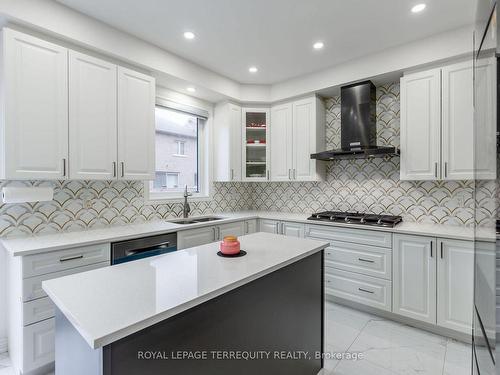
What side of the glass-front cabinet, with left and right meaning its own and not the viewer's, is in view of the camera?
front

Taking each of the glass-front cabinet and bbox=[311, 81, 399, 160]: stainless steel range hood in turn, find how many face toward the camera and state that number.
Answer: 2

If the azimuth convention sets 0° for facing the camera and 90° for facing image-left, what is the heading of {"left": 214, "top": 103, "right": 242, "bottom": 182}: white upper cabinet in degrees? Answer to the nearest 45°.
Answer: approximately 315°

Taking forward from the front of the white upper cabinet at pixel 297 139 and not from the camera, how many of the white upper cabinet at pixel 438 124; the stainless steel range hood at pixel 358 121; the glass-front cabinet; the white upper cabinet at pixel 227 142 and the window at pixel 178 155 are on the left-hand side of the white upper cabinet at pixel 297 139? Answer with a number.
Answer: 2

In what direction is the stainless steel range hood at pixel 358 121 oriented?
toward the camera

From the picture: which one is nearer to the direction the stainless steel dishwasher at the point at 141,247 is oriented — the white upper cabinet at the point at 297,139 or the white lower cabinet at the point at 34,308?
the white upper cabinet

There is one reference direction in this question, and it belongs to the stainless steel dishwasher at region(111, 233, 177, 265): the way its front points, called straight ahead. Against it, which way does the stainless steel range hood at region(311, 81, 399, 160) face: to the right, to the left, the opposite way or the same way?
to the right

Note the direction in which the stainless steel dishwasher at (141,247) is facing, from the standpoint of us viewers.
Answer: facing the viewer and to the right of the viewer

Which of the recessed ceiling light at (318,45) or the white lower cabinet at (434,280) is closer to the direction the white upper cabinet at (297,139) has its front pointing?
the recessed ceiling light

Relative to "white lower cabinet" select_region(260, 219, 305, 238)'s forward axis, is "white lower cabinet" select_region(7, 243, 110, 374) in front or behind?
in front

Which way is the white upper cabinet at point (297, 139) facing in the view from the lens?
facing the viewer and to the left of the viewer

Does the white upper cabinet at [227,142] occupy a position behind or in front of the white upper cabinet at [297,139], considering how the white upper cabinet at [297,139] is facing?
in front
